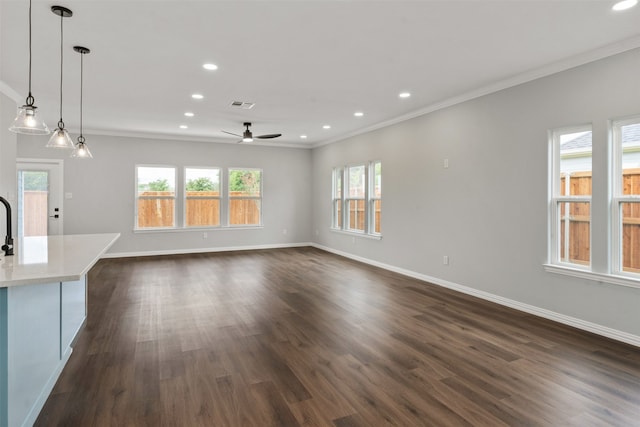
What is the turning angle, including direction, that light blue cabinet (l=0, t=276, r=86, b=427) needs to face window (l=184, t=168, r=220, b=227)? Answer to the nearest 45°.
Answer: approximately 45° to its left

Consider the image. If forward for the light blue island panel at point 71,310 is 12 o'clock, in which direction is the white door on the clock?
The white door is roughly at 9 o'clock from the light blue island panel.

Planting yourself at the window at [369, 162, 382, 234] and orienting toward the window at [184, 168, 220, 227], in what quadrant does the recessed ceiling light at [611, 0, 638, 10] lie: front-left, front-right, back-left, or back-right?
back-left

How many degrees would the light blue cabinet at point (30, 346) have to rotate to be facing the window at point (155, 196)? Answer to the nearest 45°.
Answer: approximately 90° to its left

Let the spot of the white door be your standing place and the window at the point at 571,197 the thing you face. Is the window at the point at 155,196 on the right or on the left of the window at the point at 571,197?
left

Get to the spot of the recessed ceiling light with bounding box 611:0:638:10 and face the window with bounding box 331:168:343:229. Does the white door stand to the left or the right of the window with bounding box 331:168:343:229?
left

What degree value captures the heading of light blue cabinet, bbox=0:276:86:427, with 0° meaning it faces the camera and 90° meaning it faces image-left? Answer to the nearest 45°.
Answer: approximately 270°

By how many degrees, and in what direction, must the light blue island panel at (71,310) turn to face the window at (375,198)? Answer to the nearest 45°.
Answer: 0° — it already faces it
